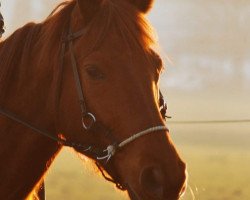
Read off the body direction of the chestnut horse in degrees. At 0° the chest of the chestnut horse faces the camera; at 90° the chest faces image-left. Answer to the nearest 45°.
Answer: approximately 315°
